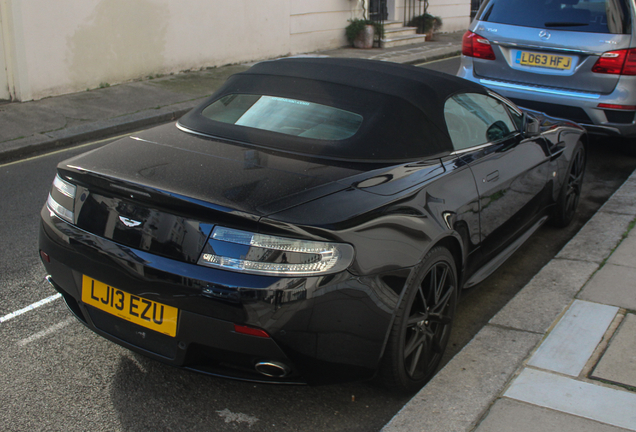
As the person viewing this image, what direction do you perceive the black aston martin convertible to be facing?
facing away from the viewer and to the right of the viewer

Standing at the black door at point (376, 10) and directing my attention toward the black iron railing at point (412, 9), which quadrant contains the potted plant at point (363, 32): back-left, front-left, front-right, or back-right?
back-right
